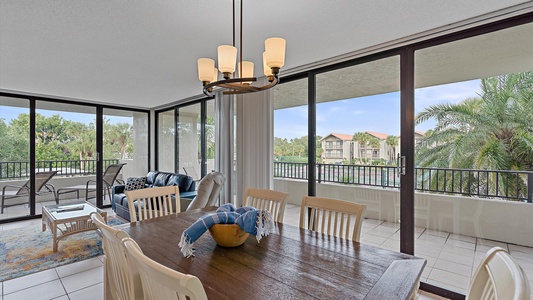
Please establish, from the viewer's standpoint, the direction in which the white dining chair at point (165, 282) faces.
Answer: facing away from the viewer and to the right of the viewer

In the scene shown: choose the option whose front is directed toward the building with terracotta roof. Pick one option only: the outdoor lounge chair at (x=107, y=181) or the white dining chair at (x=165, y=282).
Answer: the white dining chair

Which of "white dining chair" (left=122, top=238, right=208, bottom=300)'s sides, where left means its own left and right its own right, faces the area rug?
left

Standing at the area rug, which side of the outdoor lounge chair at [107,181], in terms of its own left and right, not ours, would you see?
left

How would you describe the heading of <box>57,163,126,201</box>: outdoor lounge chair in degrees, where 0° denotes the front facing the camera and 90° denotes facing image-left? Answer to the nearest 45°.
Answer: approximately 90°

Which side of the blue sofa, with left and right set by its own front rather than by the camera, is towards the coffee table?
front

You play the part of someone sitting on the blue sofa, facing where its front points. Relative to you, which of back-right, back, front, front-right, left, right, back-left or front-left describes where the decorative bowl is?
front-left

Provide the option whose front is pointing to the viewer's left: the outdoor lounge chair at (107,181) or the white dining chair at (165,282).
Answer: the outdoor lounge chair

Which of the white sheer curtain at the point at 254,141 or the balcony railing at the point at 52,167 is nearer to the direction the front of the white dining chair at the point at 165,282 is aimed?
the white sheer curtain

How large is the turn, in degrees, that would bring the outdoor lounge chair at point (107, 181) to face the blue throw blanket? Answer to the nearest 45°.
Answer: approximately 90° to its left

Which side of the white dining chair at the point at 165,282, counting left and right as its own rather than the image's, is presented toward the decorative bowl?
front

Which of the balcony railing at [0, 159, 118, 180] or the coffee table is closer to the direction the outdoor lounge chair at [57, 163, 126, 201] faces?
the balcony railing

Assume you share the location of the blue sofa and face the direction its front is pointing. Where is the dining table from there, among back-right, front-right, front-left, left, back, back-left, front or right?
front-left

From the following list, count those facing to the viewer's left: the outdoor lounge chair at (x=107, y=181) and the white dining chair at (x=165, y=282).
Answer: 1

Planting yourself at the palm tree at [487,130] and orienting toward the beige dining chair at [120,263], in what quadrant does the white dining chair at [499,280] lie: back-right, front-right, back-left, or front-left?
front-left
